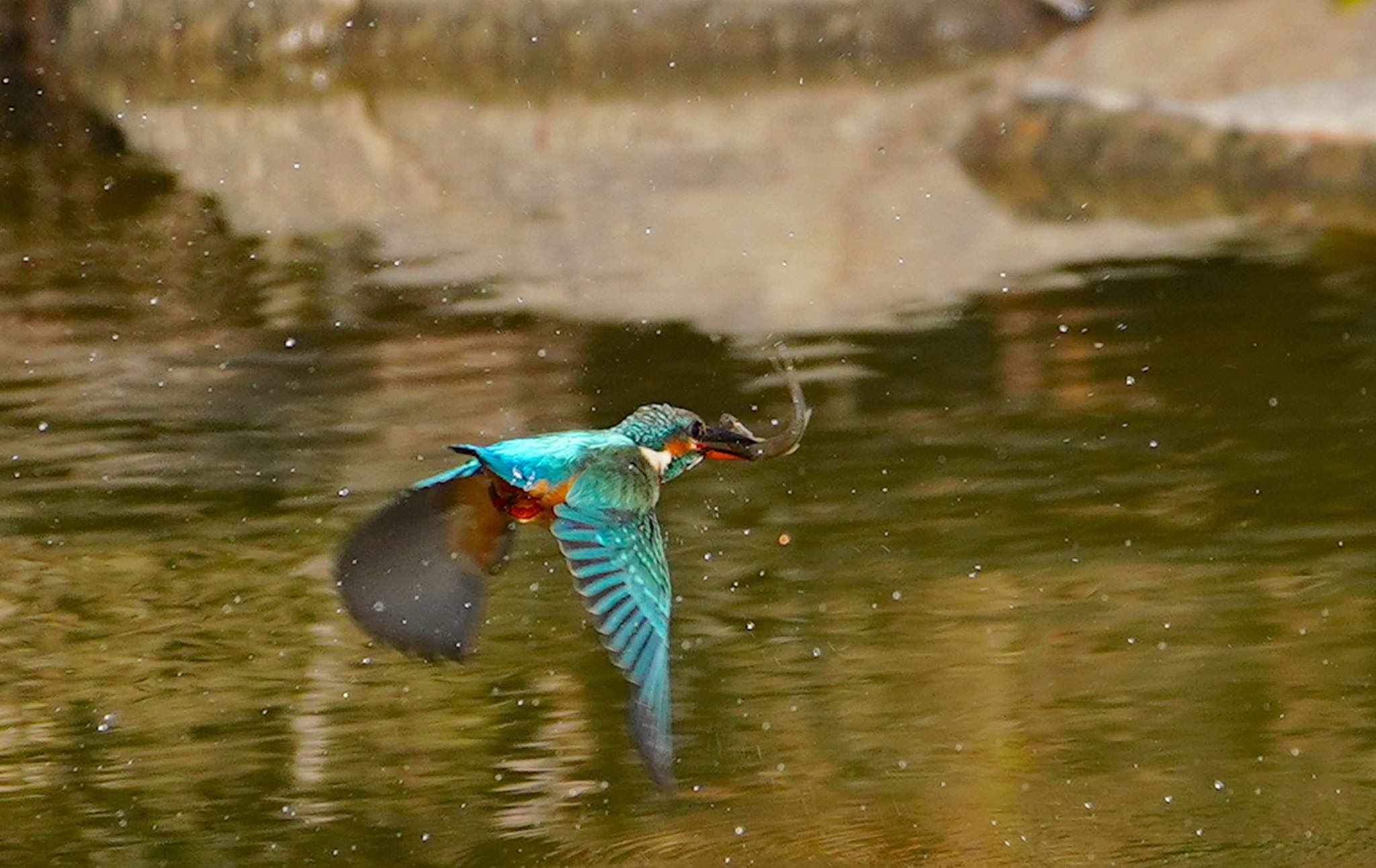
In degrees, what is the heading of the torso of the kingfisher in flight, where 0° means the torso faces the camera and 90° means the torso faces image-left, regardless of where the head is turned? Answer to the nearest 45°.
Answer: approximately 270°
